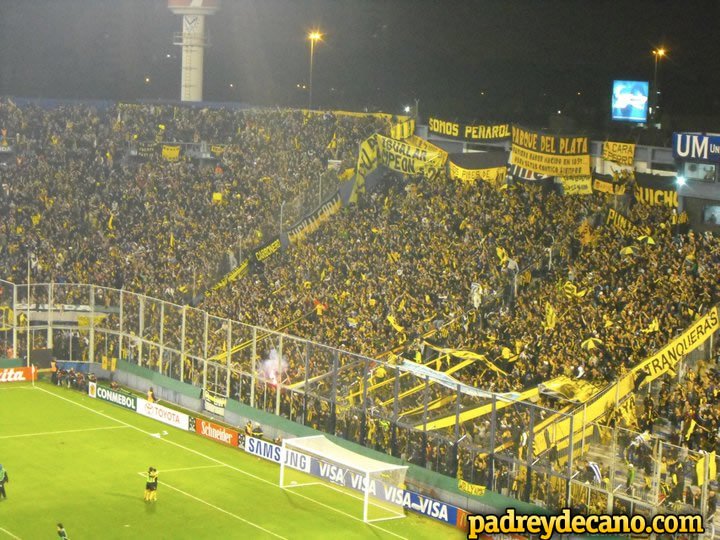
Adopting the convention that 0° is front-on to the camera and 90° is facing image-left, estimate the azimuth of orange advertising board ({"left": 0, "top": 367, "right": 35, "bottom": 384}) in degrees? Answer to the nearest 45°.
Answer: approximately 0°

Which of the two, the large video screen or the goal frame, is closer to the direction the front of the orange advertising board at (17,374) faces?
the goal frame

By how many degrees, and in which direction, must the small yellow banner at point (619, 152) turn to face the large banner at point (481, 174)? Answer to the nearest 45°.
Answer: approximately 90° to its right

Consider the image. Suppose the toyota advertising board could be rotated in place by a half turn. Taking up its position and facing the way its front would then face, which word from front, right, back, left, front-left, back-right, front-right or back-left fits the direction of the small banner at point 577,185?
front-right

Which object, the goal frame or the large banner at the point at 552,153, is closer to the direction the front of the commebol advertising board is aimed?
the goal frame

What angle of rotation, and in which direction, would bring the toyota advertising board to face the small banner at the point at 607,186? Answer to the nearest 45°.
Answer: approximately 135° to its left

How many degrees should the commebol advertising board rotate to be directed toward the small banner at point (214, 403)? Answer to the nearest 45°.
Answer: approximately 90° to its left

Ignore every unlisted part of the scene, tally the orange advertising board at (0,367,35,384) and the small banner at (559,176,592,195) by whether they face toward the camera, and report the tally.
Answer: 2

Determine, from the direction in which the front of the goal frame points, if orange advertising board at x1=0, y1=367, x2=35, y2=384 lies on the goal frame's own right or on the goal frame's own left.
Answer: on the goal frame's own right

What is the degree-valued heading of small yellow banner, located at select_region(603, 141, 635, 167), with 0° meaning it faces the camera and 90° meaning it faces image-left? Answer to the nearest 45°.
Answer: approximately 45°

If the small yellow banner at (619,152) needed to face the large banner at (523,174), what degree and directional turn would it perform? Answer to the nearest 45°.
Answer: approximately 90° to its right

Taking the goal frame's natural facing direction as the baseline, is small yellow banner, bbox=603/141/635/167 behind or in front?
behind

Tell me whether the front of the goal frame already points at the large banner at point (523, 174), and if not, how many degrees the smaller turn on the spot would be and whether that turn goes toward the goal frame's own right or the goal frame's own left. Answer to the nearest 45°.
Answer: approximately 180°
